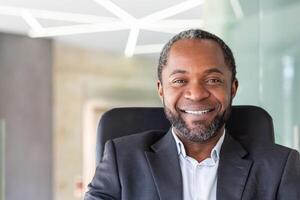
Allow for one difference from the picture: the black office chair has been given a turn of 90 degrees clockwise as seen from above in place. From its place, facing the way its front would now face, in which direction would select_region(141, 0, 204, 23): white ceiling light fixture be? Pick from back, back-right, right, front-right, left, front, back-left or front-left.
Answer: right

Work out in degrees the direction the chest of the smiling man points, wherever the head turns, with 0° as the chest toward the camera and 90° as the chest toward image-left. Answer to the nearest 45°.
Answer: approximately 0°

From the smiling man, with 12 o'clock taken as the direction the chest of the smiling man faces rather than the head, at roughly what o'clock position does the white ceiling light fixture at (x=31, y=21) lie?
The white ceiling light fixture is roughly at 5 o'clock from the smiling man.

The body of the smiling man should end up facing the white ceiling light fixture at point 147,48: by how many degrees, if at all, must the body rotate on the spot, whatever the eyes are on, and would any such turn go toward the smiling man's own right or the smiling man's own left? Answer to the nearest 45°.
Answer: approximately 180°

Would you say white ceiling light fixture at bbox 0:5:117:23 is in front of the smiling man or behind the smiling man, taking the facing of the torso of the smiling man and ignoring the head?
behind

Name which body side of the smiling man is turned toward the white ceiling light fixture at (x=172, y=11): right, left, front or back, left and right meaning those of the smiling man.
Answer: back

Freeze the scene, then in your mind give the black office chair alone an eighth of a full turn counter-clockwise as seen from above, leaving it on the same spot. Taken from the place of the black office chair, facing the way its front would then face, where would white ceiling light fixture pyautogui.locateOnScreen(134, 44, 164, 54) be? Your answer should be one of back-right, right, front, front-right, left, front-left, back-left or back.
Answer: back-left

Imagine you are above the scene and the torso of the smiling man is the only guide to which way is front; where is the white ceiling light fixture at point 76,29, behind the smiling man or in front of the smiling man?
behind
